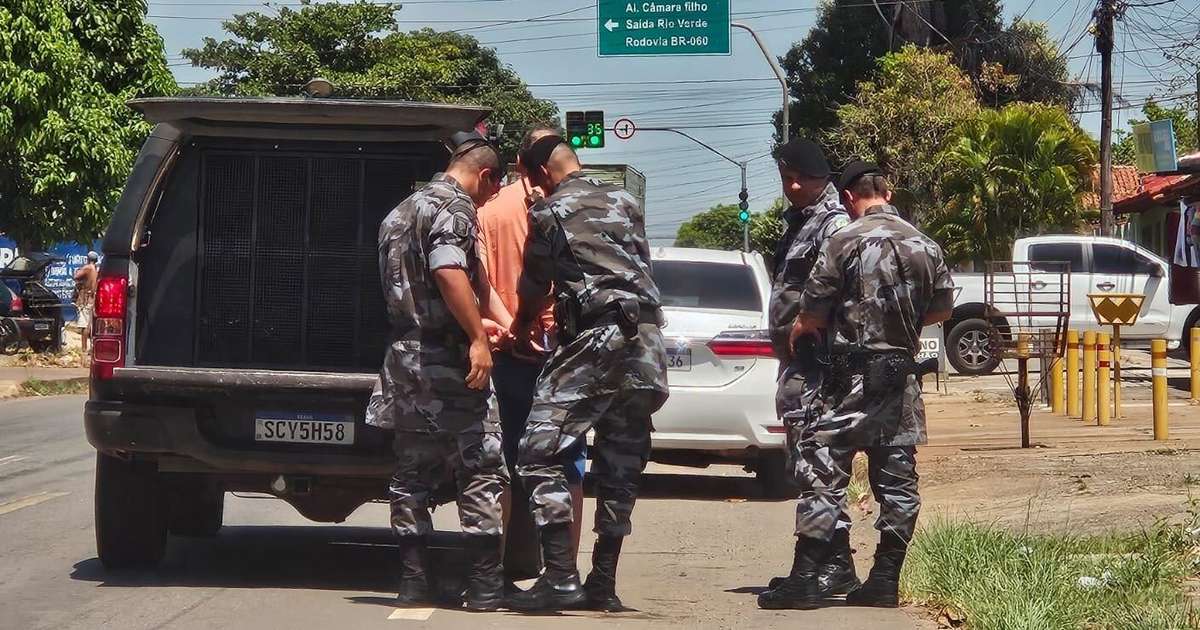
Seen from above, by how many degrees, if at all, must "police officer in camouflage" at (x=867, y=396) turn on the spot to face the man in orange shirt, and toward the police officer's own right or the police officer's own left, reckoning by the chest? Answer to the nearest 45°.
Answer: approximately 45° to the police officer's own left

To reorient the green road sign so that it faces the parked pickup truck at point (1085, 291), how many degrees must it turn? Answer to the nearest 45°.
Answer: approximately 45° to its left

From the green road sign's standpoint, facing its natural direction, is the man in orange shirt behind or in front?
in front

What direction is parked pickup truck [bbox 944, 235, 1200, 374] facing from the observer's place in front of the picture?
facing to the right of the viewer

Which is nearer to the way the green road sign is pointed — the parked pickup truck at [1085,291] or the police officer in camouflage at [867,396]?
the police officer in camouflage

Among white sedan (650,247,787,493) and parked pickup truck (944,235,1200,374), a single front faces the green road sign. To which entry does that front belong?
the white sedan

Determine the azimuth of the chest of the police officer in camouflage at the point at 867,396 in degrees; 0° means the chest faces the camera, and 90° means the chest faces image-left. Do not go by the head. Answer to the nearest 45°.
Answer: approximately 135°

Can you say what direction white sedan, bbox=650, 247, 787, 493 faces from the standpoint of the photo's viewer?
facing away from the viewer

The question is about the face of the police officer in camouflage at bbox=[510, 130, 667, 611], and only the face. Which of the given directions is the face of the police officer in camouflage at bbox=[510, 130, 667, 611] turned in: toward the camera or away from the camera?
away from the camera

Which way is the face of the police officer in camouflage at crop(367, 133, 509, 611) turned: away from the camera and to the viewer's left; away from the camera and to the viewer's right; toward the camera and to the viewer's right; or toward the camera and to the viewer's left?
away from the camera and to the viewer's right

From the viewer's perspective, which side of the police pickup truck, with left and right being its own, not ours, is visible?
back

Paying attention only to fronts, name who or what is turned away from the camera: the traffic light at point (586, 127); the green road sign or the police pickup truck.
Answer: the police pickup truck

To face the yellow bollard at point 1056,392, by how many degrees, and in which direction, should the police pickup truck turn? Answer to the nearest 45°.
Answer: approximately 45° to its right
